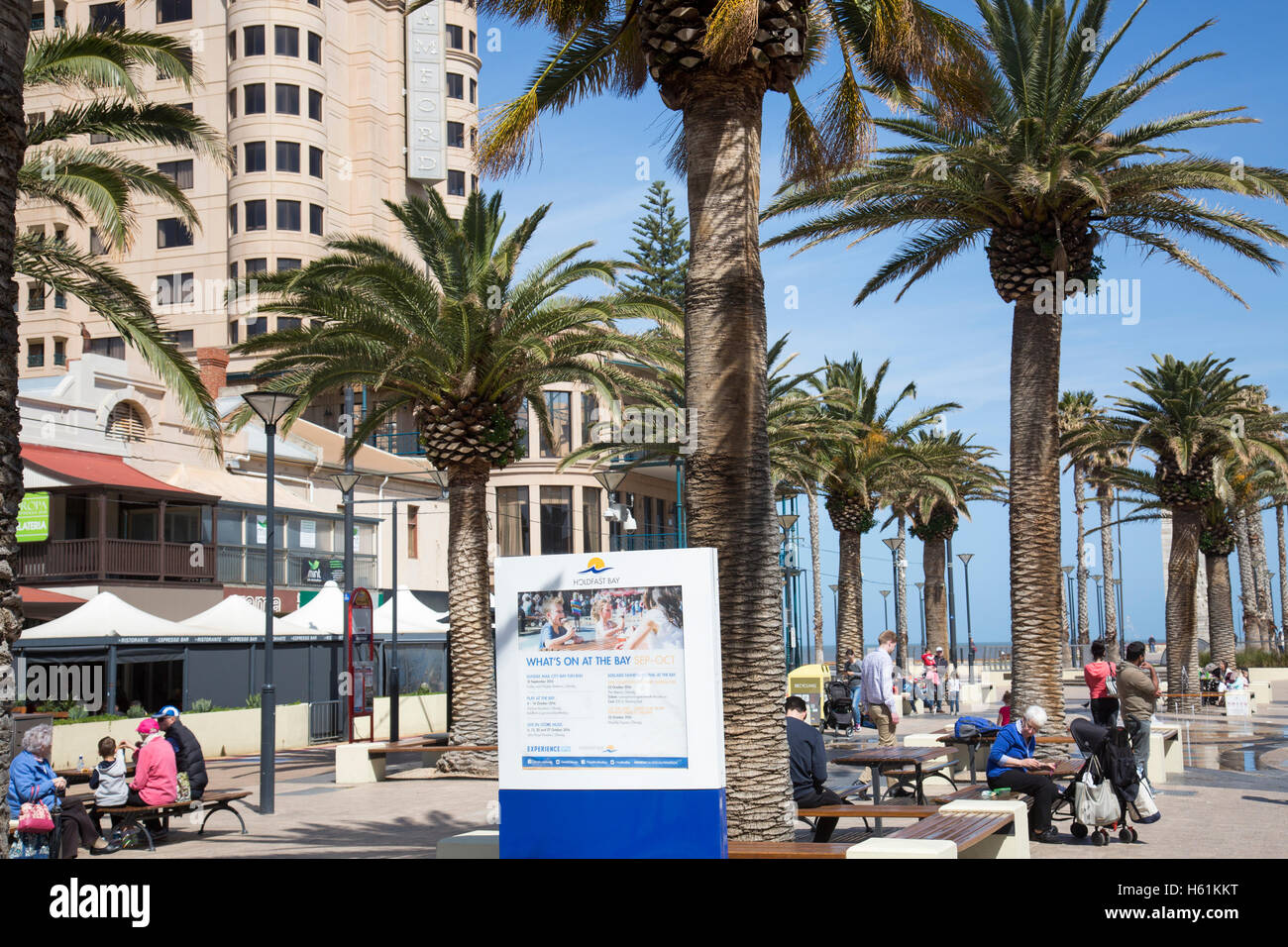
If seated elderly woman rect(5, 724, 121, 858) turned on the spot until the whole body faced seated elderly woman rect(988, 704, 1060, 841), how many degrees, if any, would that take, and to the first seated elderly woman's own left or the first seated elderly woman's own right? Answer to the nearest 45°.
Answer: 0° — they already face them

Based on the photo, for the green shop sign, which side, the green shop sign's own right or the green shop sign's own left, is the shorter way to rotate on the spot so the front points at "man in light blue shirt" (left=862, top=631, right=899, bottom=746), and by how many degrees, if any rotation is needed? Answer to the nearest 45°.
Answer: approximately 45° to the green shop sign's own left

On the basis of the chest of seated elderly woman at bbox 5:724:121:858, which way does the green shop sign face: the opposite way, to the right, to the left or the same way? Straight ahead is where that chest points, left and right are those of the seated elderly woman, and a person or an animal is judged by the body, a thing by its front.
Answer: to the right

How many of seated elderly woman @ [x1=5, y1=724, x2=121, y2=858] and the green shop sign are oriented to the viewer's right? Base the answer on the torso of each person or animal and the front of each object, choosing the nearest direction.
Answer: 1

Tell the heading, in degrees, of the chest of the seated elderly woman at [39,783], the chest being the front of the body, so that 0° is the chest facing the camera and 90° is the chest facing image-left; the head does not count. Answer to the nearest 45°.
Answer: approximately 270°

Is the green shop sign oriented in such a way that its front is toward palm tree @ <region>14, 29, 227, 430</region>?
yes

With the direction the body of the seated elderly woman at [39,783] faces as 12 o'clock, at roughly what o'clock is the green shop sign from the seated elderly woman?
The green shop sign is roughly at 9 o'clock from the seated elderly woman.

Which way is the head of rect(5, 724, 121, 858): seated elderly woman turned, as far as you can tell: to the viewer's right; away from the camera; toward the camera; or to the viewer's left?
to the viewer's right

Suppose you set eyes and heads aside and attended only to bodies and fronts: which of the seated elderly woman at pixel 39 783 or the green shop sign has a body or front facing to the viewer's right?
the seated elderly woman
